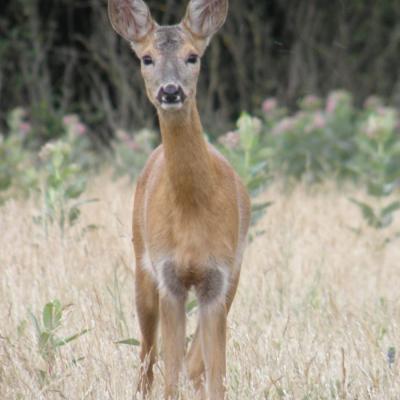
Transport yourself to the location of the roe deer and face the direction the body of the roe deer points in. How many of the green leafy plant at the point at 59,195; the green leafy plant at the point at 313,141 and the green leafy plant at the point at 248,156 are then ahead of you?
0

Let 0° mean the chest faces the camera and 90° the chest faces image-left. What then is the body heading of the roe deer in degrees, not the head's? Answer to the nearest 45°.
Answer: approximately 0°

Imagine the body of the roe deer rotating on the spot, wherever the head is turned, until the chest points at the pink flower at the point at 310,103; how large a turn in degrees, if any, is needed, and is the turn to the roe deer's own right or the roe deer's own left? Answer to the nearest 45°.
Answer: approximately 180°

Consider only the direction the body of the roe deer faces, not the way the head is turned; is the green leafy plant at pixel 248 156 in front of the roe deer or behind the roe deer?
behind

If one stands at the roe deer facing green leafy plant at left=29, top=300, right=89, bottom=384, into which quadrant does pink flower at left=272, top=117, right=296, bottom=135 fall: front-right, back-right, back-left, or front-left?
back-right

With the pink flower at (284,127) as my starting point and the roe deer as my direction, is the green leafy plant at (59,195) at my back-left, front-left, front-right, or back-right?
front-right

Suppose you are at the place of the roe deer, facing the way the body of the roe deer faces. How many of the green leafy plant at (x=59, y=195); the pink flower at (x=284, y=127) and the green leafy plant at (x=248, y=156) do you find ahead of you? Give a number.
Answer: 0

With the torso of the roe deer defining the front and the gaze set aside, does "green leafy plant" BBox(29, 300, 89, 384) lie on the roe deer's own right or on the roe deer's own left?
on the roe deer's own right

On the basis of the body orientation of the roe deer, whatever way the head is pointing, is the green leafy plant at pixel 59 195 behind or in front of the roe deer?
behind

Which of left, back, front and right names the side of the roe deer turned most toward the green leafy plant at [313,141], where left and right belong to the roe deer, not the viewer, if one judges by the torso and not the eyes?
back
